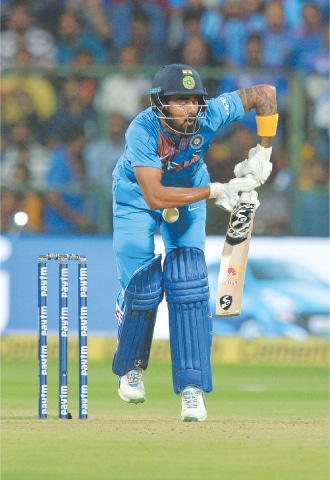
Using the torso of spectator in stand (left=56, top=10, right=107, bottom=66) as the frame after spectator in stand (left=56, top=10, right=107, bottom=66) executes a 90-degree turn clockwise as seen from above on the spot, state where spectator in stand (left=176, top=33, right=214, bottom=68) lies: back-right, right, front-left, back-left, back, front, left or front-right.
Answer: back

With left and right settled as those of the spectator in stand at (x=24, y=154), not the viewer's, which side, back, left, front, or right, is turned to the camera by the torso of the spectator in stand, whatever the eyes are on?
front

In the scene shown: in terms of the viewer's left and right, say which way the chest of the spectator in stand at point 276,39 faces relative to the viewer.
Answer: facing the viewer

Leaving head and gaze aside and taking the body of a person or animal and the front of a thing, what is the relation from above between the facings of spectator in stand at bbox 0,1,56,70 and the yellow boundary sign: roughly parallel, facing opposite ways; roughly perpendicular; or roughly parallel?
roughly parallel

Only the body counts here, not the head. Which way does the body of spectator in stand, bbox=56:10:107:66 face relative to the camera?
toward the camera

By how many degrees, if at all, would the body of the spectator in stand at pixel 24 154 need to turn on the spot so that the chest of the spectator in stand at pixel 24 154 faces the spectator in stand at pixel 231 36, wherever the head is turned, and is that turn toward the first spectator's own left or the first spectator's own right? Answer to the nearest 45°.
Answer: approximately 90° to the first spectator's own left

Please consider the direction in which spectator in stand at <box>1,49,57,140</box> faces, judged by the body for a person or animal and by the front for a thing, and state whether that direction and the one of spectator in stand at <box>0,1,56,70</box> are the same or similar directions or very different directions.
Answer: same or similar directions

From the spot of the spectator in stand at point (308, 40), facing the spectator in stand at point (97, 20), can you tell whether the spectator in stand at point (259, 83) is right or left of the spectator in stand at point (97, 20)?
left

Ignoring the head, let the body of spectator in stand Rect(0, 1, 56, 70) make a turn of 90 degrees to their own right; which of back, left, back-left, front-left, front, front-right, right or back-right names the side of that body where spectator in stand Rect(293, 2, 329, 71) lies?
back
